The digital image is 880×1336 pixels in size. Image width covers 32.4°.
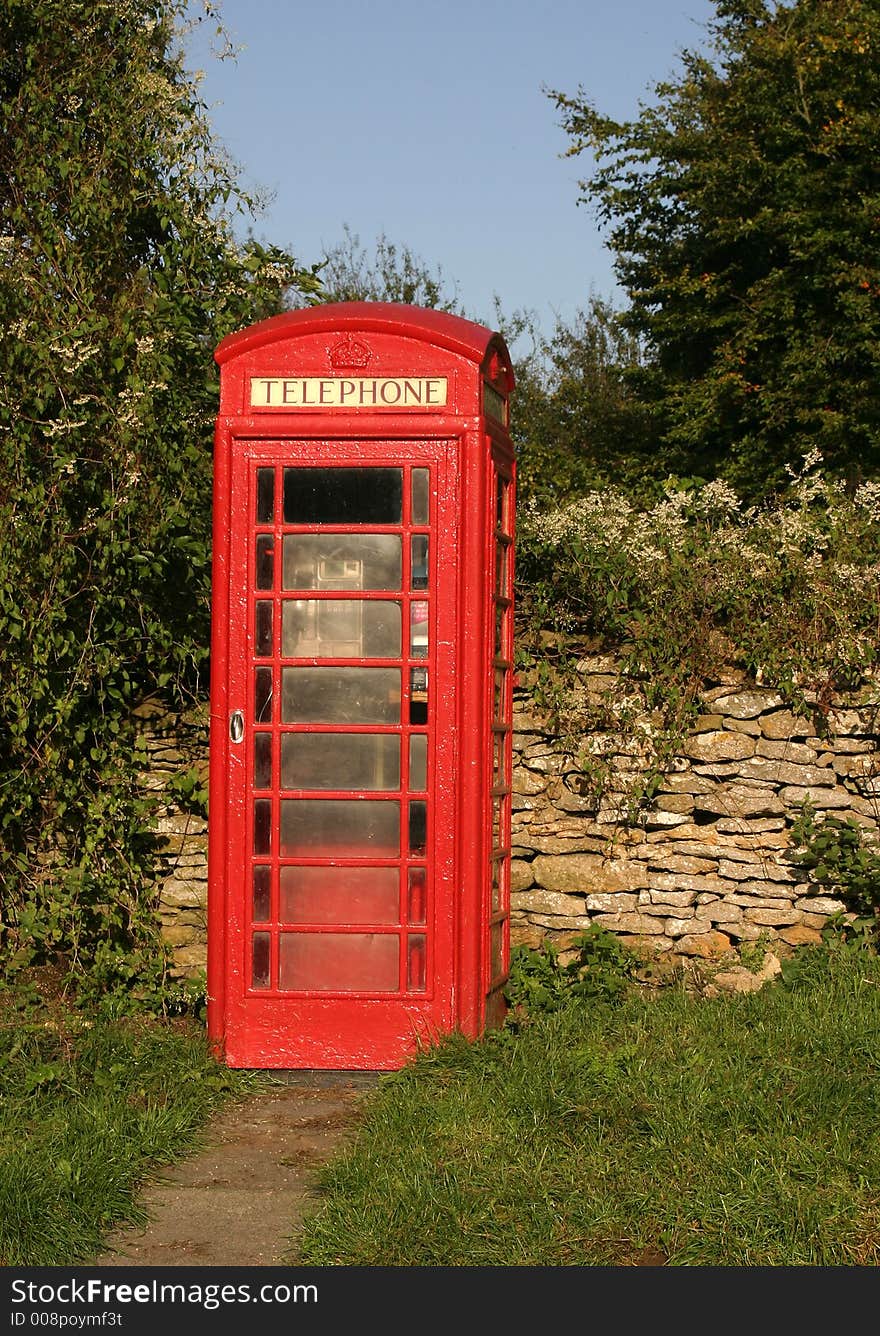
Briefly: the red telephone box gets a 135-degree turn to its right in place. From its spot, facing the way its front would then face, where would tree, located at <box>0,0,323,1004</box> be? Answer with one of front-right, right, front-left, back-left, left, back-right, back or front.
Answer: front

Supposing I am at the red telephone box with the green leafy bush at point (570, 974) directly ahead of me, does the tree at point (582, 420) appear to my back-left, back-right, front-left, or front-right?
front-left

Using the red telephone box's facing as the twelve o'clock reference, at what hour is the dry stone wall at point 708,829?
The dry stone wall is roughly at 8 o'clock from the red telephone box.

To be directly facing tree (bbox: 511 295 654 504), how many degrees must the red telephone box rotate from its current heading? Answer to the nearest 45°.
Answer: approximately 180°

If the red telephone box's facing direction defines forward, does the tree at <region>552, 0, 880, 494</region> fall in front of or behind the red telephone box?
behind

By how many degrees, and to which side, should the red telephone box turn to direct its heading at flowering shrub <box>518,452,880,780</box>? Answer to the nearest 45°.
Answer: approximately 135° to its left

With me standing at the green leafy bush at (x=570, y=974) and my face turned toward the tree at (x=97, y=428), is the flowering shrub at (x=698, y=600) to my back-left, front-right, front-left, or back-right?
back-right

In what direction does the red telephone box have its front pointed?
toward the camera
